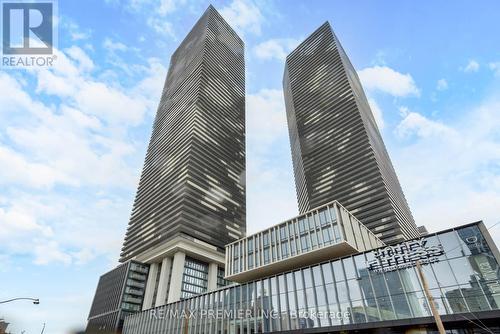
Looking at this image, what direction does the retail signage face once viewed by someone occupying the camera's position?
facing the viewer and to the left of the viewer
